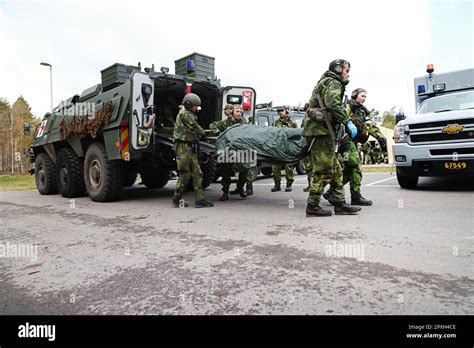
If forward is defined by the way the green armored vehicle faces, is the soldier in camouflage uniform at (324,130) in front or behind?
behind

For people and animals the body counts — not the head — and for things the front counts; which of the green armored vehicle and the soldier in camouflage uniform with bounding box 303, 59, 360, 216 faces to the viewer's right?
the soldier in camouflage uniform

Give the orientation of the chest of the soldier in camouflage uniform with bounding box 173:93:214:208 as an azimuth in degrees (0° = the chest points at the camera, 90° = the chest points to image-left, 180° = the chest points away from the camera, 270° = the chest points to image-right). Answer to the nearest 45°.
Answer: approximately 270°

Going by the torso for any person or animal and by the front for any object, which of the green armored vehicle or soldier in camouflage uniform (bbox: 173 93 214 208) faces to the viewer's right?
the soldier in camouflage uniform

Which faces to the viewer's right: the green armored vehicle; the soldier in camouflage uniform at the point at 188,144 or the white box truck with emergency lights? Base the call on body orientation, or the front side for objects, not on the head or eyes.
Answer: the soldier in camouflage uniform

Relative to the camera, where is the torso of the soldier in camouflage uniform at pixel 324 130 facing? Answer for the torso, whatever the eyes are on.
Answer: to the viewer's right

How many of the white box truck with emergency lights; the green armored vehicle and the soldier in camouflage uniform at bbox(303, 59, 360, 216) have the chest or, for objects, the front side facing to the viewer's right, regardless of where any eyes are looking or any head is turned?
1

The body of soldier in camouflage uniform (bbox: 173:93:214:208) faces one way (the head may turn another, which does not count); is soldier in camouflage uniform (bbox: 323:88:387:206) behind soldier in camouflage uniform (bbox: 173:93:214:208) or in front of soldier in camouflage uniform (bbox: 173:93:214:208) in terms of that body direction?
in front

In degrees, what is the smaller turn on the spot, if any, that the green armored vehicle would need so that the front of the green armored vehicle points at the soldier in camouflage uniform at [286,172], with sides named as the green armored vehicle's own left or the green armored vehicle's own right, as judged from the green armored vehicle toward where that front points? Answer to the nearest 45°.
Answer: approximately 135° to the green armored vehicle's own right

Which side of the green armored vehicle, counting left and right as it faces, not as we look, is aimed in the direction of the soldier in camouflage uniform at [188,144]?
back

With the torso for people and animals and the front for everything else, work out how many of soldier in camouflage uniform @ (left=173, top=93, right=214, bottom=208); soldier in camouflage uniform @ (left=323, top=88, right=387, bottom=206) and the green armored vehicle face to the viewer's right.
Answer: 2

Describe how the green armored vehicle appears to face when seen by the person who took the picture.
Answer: facing away from the viewer and to the left of the viewer
